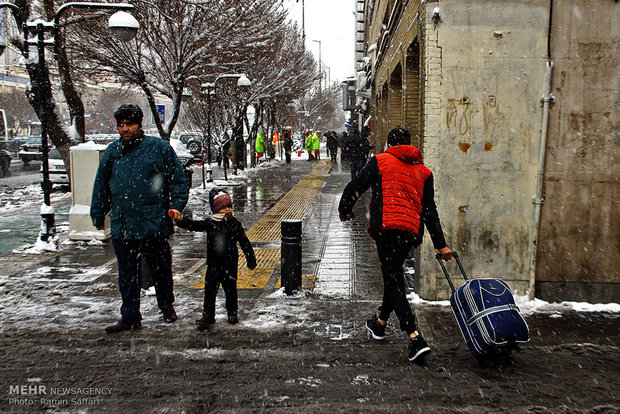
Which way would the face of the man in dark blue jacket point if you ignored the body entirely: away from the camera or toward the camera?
toward the camera

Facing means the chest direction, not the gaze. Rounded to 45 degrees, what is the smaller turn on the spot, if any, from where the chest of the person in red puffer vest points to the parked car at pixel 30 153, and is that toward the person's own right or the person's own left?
0° — they already face it

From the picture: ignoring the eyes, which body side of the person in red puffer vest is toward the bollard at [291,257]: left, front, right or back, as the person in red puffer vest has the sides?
front

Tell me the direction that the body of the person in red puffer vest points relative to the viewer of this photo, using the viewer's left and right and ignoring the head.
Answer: facing away from the viewer and to the left of the viewer

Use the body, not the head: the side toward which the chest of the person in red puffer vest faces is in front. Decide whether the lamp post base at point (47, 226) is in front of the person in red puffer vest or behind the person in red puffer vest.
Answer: in front

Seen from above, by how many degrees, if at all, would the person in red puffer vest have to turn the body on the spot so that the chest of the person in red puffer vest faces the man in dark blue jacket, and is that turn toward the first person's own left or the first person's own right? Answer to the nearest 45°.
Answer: approximately 45° to the first person's own left

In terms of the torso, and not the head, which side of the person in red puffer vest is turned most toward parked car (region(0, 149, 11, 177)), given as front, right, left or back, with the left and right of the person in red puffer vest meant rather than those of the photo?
front

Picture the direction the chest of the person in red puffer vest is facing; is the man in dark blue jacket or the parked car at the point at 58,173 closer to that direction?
the parked car
